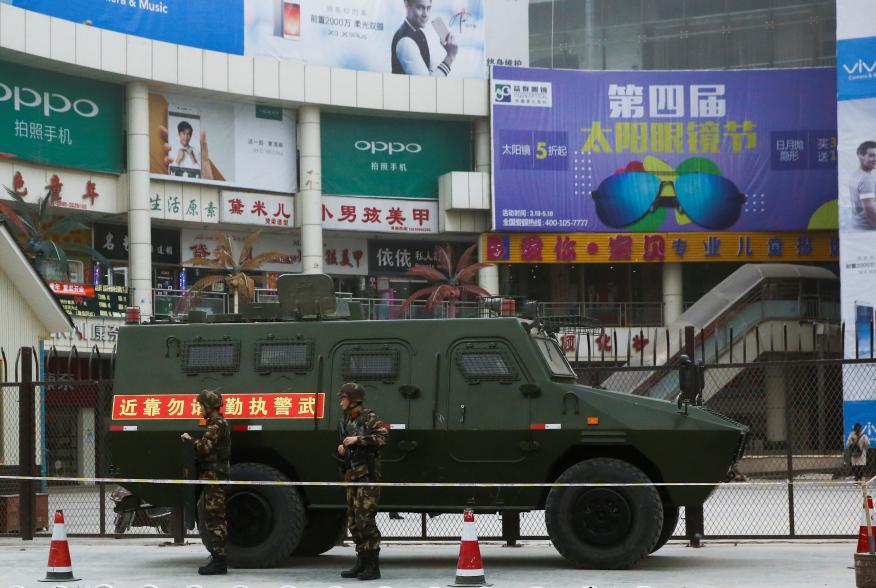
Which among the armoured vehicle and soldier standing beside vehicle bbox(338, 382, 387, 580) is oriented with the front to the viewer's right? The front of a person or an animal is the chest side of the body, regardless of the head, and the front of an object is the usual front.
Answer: the armoured vehicle

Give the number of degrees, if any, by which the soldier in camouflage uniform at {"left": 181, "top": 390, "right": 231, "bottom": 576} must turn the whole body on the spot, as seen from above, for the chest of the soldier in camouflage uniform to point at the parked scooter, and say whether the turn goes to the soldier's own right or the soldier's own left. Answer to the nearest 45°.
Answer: approximately 90° to the soldier's own right

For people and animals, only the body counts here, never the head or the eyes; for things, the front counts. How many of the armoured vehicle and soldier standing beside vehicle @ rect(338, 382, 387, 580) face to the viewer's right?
1

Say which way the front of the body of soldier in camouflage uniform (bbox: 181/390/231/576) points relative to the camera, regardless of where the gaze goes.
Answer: to the viewer's left

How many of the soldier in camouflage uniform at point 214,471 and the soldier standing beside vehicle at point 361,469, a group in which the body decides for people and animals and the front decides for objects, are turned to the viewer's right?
0

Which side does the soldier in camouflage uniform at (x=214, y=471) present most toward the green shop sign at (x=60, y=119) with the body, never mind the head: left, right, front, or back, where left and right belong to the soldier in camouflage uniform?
right

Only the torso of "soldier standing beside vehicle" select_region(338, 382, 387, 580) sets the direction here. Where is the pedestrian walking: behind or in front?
behind

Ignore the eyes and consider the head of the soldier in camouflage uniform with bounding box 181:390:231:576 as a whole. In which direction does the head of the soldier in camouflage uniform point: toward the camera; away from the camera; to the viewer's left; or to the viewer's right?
to the viewer's left

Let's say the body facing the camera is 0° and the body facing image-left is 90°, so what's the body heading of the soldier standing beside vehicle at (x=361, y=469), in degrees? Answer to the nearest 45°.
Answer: approximately 45°

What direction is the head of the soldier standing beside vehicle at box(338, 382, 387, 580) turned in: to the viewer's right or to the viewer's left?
to the viewer's left

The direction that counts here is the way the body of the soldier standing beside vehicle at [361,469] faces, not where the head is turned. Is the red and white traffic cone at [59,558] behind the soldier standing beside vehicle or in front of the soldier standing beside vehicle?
in front

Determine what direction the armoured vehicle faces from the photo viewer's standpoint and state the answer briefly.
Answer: facing to the right of the viewer

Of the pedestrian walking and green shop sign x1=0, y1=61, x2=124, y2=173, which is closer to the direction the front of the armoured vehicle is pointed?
the pedestrian walking
